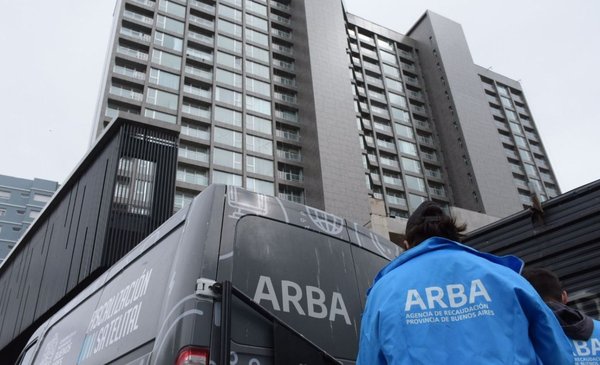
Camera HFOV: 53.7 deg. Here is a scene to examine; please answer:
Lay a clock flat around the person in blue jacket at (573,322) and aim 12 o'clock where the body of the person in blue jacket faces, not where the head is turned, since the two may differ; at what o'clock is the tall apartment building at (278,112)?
The tall apartment building is roughly at 11 o'clock from the person in blue jacket.

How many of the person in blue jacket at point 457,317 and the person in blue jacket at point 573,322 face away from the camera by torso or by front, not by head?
2

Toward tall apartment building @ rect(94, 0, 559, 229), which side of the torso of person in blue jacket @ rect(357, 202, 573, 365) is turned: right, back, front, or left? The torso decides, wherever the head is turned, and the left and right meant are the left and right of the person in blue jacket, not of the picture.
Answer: front

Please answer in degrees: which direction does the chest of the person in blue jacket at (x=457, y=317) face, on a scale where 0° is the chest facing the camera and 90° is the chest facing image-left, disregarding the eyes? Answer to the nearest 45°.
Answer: approximately 180°

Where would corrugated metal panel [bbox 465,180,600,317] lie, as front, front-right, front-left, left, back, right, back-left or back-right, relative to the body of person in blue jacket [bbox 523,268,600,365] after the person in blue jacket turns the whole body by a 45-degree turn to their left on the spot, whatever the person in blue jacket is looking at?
front-right

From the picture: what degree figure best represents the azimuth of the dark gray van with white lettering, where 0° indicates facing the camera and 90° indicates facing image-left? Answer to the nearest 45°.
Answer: approximately 135°

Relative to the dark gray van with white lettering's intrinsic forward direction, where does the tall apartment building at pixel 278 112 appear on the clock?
The tall apartment building is roughly at 2 o'clock from the dark gray van with white lettering.

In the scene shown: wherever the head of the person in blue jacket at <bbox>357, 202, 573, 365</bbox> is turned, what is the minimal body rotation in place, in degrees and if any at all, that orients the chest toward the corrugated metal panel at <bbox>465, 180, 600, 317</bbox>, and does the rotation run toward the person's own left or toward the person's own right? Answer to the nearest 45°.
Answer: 0° — they already face it

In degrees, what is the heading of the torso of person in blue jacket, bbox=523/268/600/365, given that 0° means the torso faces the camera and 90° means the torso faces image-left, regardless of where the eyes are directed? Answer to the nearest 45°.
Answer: approximately 180°
